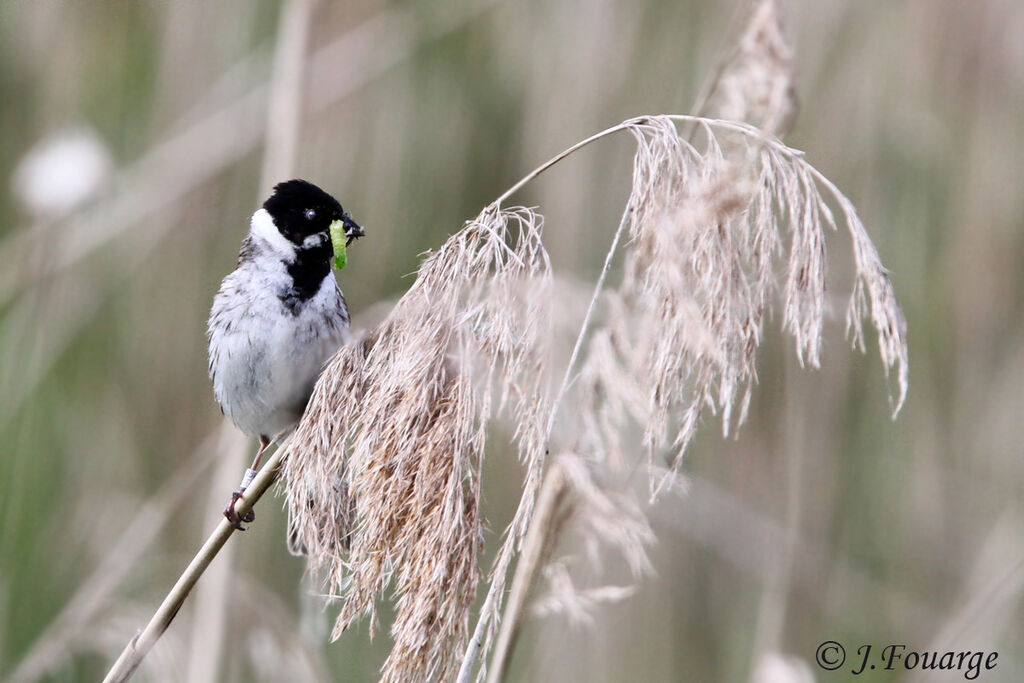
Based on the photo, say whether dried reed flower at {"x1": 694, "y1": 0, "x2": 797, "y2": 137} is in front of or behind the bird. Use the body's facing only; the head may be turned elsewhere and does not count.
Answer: in front

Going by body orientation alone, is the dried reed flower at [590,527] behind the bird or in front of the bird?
in front

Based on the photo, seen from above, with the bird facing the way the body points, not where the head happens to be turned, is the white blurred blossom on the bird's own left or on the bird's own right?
on the bird's own right

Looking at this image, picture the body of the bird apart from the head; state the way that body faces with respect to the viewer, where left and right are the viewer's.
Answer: facing the viewer and to the right of the viewer
